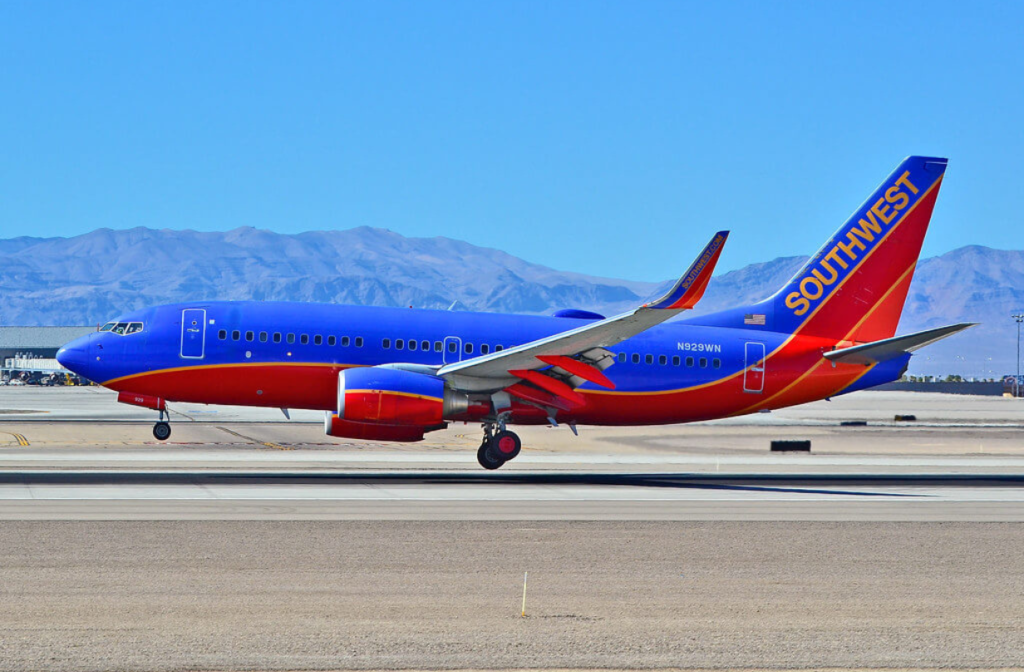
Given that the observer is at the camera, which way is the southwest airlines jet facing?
facing to the left of the viewer
